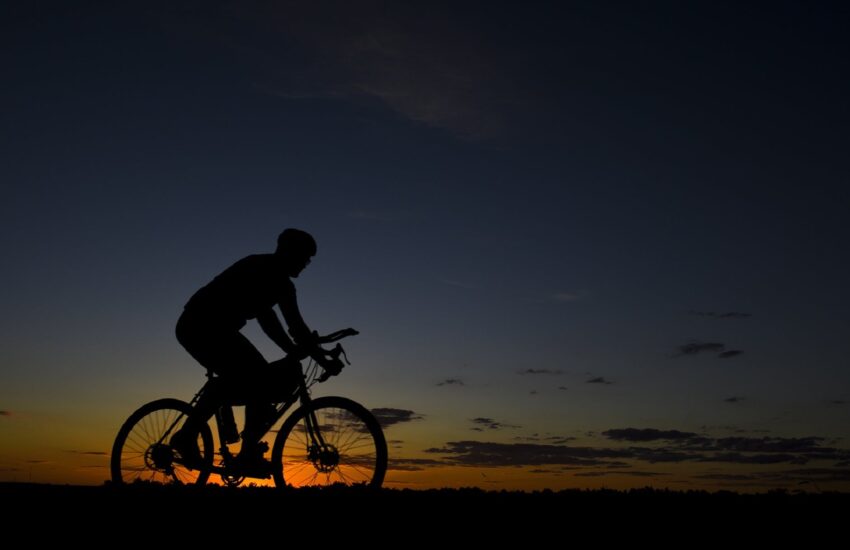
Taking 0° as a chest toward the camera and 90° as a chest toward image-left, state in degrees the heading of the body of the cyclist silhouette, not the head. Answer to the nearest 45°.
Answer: approximately 270°
